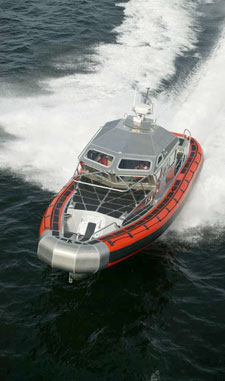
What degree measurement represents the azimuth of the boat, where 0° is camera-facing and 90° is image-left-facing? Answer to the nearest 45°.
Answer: approximately 45°
